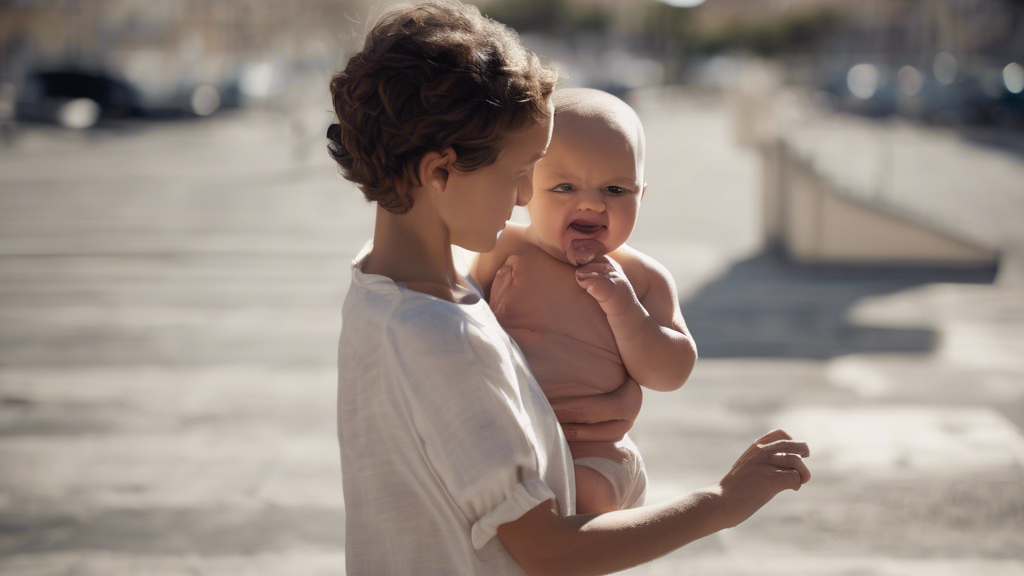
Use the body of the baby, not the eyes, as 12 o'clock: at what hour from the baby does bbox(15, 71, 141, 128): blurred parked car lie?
The blurred parked car is roughly at 5 o'clock from the baby.

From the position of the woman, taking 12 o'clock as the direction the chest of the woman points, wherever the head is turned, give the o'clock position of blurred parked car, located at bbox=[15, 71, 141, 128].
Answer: The blurred parked car is roughly at 8 o'clock from the woman.

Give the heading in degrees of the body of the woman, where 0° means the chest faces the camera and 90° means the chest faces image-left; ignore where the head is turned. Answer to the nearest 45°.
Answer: approximately 270°

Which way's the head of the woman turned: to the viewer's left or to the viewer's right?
to the viewer's right

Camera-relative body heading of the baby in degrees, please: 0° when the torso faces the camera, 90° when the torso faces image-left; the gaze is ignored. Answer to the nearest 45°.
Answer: approximately 0°
